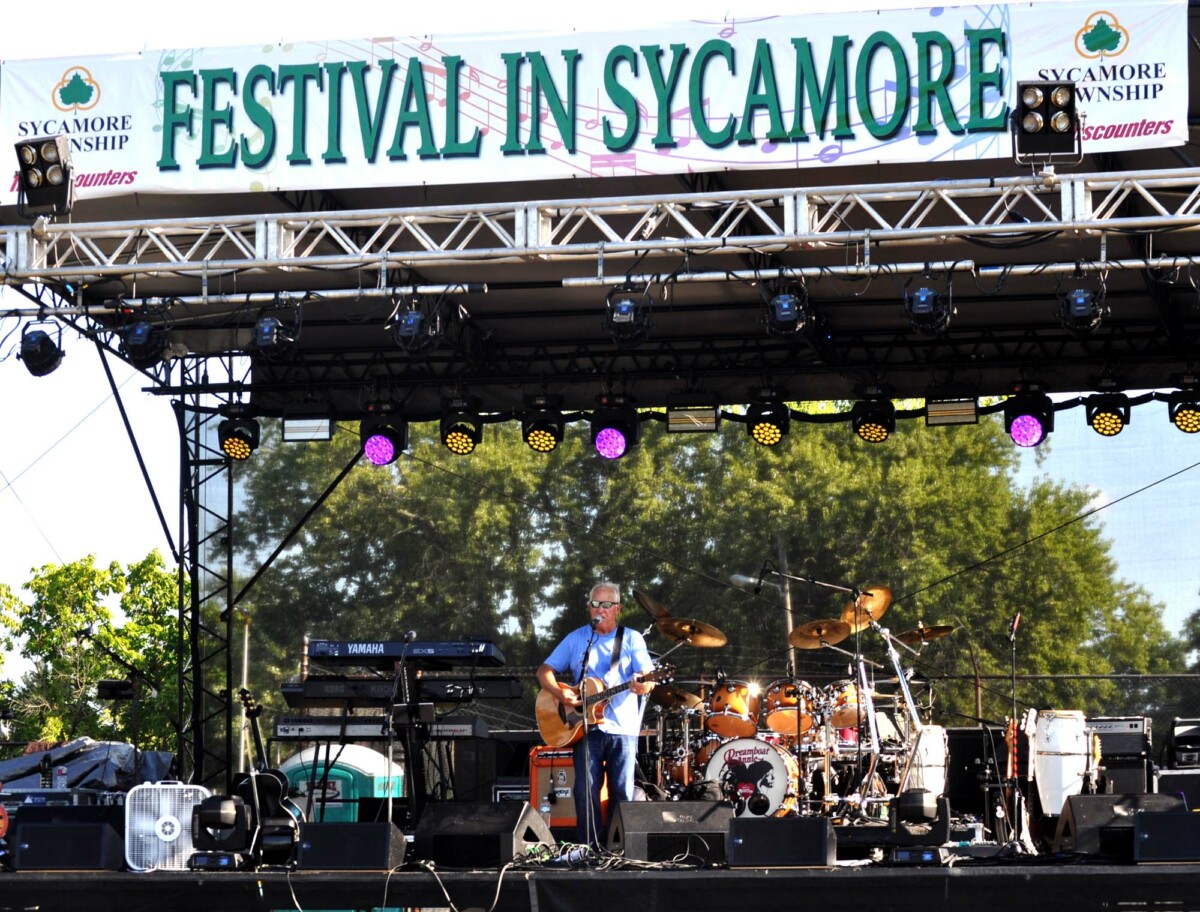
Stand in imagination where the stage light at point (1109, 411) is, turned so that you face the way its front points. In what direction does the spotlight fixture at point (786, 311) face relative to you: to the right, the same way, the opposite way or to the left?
the opposite way

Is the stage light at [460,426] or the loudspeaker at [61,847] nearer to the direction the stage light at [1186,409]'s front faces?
the loudspeaker

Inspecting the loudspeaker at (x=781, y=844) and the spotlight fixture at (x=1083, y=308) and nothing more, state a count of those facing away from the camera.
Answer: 1

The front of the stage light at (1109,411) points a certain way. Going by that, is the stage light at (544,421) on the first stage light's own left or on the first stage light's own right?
on the first stage light's own right

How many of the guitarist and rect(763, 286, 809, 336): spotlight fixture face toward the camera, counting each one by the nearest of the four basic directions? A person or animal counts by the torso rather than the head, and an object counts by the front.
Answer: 1

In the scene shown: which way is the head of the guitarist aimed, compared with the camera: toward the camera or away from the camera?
toward the camera

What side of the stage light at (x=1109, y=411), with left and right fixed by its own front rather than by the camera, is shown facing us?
front

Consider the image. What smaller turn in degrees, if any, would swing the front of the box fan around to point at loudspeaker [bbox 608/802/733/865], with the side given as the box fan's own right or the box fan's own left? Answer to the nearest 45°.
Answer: approximately 45° to the box fan's own left

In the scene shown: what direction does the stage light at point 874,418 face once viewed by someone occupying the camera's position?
facing the viewer
